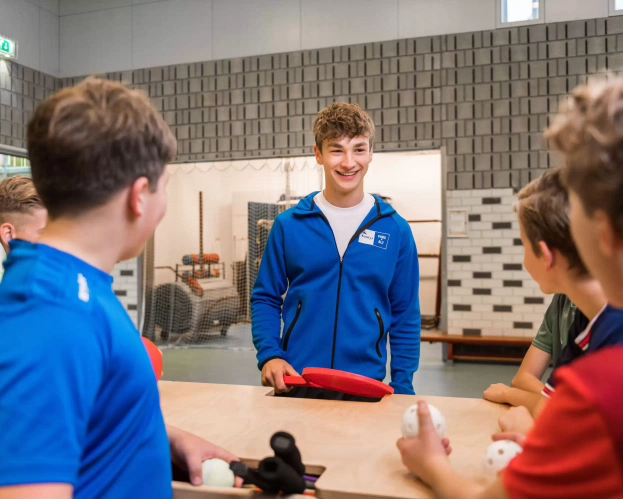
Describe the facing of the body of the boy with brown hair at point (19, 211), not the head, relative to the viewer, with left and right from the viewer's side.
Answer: facing to the right of the viewer

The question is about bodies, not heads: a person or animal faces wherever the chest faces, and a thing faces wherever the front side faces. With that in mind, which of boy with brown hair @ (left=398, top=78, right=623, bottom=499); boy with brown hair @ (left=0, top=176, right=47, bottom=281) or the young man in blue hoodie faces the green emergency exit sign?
boy with brown hair @ (left=398, top=78, right=623, bottom=499)

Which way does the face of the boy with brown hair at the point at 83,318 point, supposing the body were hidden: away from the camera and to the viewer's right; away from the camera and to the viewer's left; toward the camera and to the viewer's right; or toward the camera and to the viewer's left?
away from the camera and to the viewer's right

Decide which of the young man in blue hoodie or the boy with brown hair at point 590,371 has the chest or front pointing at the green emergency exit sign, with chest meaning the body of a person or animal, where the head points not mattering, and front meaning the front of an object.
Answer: the boy with brown hair

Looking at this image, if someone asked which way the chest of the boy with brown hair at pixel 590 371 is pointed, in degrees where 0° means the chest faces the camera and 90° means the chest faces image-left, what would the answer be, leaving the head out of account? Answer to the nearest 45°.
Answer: approximately 135°

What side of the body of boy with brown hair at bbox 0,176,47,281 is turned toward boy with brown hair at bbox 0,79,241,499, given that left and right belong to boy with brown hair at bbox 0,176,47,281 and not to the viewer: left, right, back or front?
right

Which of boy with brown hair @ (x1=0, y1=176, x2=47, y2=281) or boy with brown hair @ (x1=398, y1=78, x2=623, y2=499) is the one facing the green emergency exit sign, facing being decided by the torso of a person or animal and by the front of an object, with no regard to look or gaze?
boy with brown hair @ (x1=398, y1=78, x2=623, y2=499)
